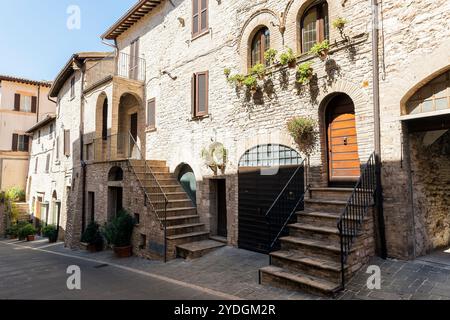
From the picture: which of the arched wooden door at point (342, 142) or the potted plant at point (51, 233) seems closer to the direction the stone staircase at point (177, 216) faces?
the arched wooden door

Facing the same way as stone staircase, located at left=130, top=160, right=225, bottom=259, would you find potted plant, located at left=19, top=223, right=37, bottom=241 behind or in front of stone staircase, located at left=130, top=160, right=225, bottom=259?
behind

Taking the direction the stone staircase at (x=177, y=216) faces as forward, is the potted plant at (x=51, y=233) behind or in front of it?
behind

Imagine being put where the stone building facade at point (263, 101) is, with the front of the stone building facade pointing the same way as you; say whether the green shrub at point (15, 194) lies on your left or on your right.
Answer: on your right

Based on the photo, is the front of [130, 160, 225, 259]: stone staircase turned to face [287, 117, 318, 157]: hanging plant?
yes

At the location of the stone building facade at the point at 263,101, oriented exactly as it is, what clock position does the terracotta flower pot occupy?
The terracotta flower pot is roughly at 2 o'clock from the stone building facade.

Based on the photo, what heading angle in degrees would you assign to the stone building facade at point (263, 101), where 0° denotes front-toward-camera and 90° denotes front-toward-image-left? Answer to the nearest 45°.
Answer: approximately 45°

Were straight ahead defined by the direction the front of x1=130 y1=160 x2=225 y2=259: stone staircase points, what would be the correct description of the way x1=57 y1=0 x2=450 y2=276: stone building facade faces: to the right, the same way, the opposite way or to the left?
to the right

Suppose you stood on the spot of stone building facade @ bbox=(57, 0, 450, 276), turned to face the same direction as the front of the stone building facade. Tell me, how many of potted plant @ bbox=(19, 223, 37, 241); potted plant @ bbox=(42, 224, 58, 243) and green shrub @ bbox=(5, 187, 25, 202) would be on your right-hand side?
3

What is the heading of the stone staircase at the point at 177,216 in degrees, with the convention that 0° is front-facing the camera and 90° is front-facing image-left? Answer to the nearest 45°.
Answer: approximately 315°

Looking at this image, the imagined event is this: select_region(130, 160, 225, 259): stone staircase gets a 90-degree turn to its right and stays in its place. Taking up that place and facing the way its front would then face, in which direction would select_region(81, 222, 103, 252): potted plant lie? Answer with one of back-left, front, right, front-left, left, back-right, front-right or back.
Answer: right
